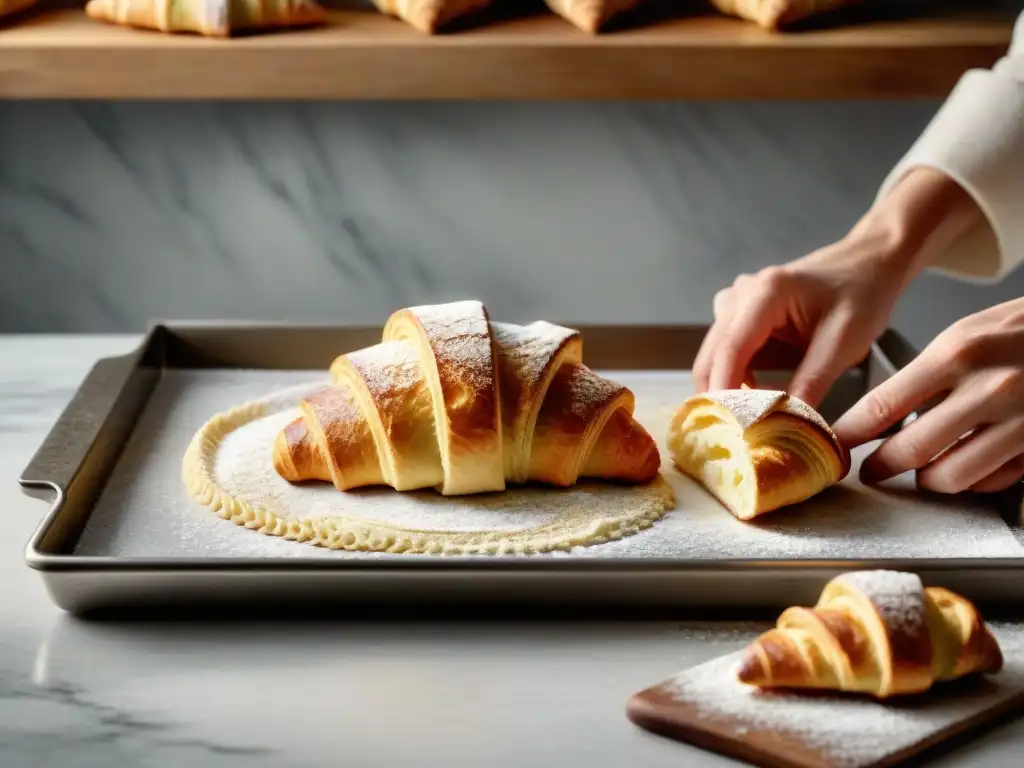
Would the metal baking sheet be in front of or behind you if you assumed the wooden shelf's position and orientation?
in front

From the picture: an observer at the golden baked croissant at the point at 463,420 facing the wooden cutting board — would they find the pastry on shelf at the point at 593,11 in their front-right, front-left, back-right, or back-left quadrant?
back-left

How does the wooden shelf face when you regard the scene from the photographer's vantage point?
facing the viewer

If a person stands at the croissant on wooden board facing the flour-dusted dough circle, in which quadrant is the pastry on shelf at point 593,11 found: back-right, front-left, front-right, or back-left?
front-right

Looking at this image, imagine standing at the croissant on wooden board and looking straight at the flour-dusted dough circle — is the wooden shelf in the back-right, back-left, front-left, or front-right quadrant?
front-right

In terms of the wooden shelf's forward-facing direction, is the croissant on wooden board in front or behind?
in front

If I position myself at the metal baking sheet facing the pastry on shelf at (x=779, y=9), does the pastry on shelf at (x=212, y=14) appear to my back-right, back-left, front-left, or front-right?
front-left
